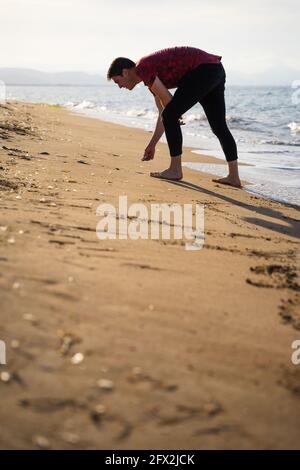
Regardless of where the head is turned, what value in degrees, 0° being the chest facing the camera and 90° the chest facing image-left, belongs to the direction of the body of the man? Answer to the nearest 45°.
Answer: approximately 90°

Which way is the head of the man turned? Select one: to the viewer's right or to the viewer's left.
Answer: to the viewer's left

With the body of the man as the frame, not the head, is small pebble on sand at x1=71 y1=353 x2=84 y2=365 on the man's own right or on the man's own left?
on the man's own left

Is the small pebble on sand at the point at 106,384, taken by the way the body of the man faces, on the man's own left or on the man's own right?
on the man's own left
